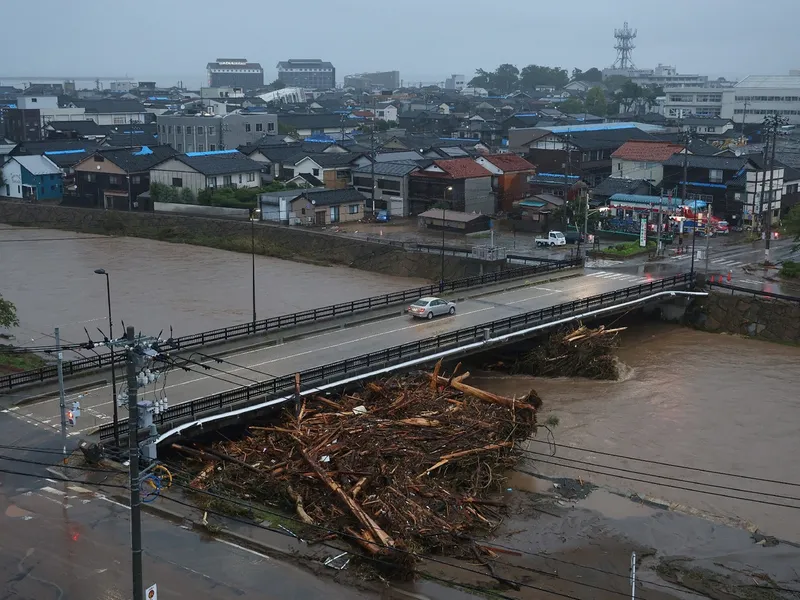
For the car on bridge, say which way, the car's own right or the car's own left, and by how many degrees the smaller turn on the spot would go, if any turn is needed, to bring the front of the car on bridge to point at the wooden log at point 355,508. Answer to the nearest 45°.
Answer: approximately 135° to the car's own right

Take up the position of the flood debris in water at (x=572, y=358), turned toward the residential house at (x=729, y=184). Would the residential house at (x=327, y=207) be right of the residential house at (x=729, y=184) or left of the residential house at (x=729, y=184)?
left

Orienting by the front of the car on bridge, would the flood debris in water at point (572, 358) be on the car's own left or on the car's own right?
on the car's own right

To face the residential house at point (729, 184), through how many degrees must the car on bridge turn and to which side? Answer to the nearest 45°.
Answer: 0° — it already faces it

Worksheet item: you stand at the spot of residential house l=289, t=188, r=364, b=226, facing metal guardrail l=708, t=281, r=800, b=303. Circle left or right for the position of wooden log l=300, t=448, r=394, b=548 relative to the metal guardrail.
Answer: right

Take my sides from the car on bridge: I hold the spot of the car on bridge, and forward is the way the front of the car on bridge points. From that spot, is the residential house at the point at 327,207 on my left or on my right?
on my left

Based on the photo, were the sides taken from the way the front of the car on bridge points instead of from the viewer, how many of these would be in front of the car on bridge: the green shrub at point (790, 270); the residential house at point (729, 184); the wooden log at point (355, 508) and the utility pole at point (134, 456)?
2

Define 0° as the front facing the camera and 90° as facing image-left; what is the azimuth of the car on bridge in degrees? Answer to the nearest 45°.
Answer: approximately 225°

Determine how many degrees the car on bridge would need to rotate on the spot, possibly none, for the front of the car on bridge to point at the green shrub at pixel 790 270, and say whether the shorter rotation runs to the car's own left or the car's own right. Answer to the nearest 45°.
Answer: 0° — it already faces it

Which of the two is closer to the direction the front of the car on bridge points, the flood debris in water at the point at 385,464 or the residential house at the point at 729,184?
the residential house

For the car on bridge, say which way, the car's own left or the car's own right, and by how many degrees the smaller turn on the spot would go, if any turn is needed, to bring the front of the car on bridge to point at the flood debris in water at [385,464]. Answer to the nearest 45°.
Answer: approximately 135° to the car's own right

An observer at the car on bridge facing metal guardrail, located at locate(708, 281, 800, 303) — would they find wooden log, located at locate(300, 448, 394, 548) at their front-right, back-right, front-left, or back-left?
back-right

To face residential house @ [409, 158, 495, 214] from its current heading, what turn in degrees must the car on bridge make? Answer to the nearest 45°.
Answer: approximately 45° to its left
